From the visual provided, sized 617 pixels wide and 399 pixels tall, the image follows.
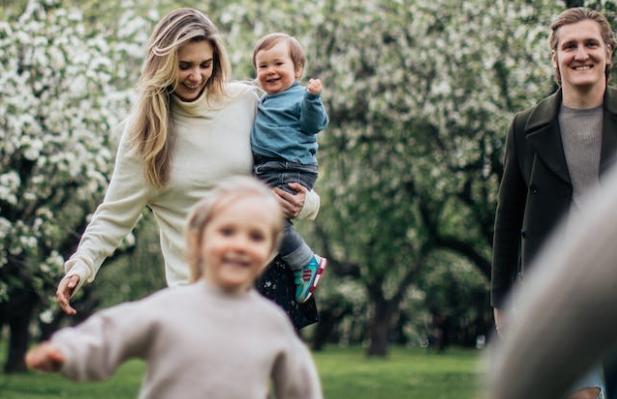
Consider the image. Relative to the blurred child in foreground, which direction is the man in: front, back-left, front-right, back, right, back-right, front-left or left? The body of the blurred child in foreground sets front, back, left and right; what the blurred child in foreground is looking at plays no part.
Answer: back-left

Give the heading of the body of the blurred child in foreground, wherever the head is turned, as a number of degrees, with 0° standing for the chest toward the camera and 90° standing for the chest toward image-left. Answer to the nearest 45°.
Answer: approximately 0°

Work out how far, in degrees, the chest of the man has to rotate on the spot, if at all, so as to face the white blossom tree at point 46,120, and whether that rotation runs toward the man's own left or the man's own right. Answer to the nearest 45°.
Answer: approximately 135° to the man's own right

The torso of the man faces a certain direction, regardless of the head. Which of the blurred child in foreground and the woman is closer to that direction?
the blurred child in foreground

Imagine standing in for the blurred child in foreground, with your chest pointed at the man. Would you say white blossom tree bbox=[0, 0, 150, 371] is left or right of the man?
left

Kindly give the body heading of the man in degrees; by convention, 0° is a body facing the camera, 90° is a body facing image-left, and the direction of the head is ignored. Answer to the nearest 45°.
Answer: approximately 0°

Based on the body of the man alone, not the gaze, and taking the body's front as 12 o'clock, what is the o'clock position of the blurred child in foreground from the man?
The blurred child in foreground is roughly at 1 o'clock from the man.

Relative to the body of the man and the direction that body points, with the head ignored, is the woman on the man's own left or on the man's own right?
on the man's own right

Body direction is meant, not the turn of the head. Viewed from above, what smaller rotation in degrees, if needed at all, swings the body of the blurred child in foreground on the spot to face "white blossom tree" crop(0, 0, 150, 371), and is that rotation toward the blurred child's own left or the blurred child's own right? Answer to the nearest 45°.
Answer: approximately 180°

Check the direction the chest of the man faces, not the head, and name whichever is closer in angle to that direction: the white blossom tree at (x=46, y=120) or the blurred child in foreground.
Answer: the blurred child in foreground

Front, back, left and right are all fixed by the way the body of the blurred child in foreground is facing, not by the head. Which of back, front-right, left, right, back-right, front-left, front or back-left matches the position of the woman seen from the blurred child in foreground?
back
